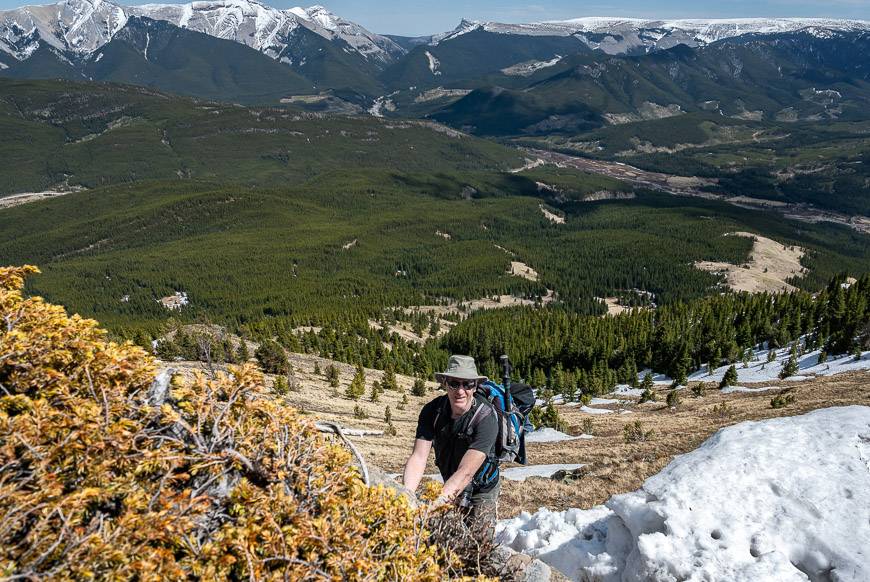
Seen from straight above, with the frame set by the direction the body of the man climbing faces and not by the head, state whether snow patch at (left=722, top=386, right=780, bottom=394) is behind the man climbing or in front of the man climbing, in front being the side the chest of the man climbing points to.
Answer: behind

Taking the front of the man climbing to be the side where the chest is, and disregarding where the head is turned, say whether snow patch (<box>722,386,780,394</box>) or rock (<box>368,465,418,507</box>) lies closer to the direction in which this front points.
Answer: the rock

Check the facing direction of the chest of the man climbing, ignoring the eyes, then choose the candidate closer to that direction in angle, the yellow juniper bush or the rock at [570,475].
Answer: the yellow juniper bush

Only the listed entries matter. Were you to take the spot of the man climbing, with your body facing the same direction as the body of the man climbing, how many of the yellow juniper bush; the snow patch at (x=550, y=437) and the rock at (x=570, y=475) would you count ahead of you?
1

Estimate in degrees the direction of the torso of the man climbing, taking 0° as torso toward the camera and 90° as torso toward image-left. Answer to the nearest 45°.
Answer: approximately 45°

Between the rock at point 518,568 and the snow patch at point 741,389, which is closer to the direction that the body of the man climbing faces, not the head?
the rock

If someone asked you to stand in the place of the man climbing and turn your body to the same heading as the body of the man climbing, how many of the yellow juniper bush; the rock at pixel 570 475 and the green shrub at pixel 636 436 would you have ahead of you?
1

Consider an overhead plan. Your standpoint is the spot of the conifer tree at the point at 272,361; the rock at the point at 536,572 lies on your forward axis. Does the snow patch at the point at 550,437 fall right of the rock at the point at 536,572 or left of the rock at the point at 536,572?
left
